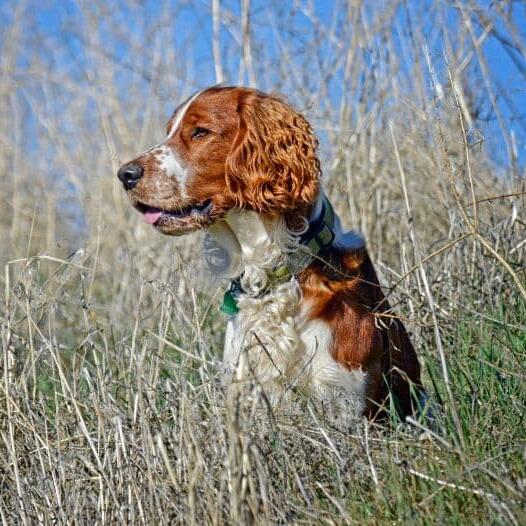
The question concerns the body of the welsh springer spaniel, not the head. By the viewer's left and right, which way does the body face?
facing the viewer and to the left of the viewer
